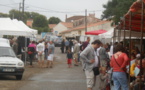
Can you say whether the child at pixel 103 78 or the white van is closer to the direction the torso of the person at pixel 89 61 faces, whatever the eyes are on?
the child

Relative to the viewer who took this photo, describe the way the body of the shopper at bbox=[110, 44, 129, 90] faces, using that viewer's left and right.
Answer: facing away from the viewer
